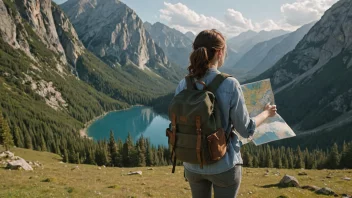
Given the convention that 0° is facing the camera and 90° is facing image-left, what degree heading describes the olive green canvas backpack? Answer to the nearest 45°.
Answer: approximately 45°

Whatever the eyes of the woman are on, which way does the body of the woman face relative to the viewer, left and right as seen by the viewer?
facing away from the viewer and to the right of the viewer
